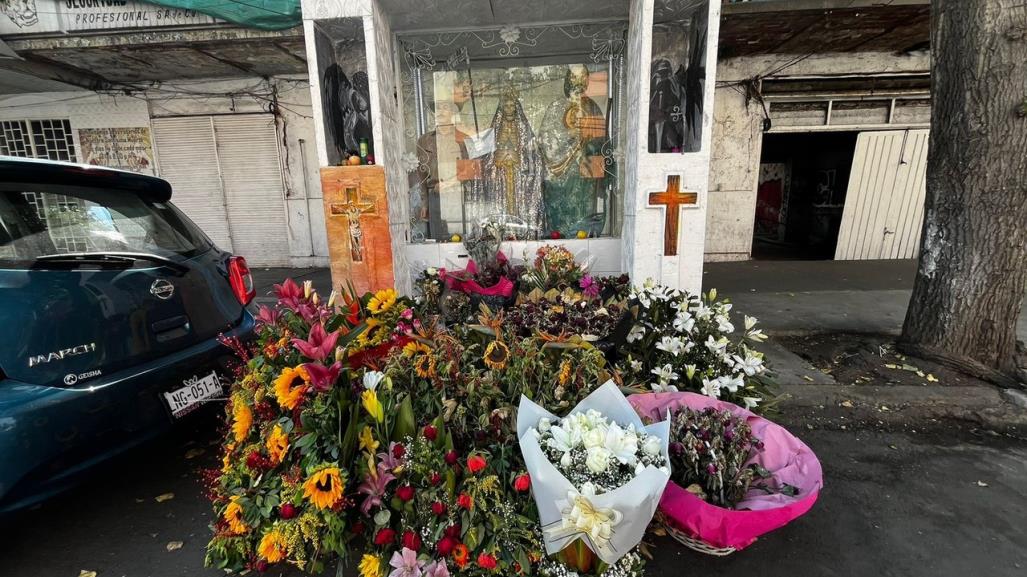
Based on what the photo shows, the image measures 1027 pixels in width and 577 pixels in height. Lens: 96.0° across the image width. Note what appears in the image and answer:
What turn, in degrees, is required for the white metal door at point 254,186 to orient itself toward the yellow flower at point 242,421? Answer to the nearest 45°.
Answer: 0° — it already faces it

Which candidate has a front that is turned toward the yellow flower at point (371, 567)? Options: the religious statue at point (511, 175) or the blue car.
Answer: the religious statue

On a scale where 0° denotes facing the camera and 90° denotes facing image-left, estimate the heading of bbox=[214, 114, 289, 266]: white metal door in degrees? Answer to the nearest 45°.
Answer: approximately 0°

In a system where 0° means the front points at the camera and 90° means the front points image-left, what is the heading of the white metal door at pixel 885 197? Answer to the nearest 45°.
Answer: approximately 0°

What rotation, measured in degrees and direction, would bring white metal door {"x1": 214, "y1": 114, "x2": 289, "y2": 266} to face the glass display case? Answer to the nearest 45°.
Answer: approximately 45° to its left

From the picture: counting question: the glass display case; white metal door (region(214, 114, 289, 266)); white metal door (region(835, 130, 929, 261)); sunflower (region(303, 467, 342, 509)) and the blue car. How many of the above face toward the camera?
4

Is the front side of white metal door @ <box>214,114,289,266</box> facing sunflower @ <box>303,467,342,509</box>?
yes

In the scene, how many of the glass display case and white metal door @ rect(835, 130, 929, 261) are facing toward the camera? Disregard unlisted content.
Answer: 2
